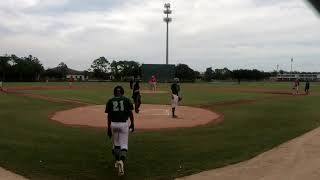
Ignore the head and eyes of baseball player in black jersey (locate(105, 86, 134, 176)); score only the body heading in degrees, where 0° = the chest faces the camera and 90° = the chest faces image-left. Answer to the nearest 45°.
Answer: approximately 180°
